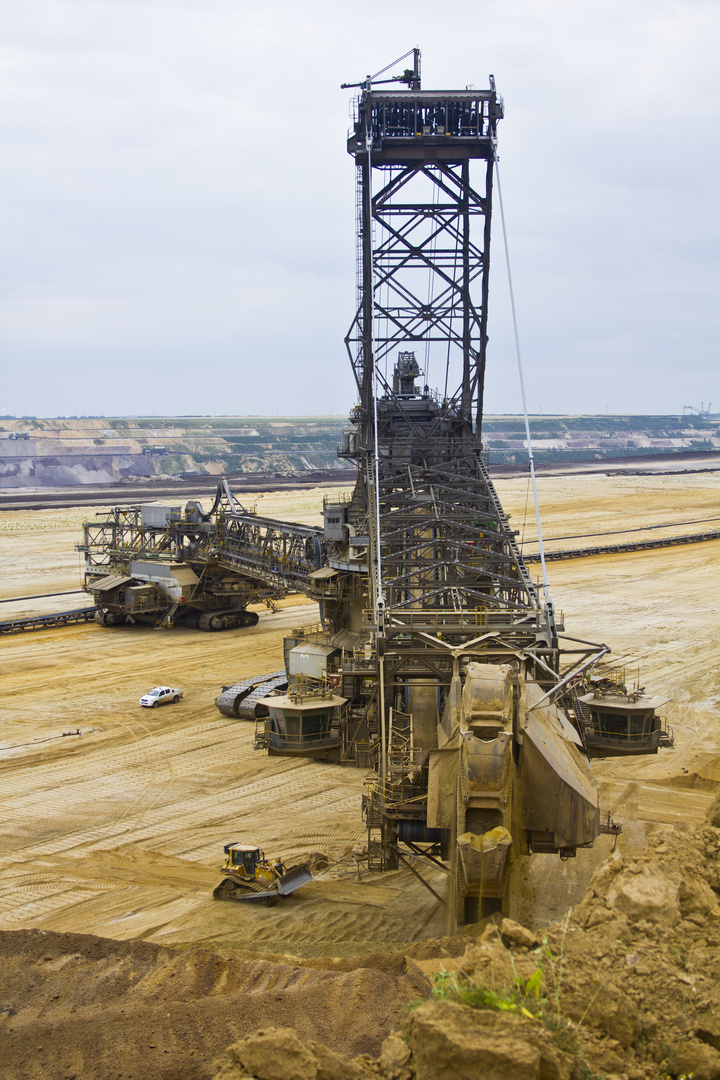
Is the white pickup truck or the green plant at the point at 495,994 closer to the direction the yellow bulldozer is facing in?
the green plant

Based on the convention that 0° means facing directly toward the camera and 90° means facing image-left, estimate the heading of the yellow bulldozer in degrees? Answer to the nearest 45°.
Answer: approximately 315°

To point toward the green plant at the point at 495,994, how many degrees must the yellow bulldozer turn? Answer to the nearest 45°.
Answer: approximately 45° to its right

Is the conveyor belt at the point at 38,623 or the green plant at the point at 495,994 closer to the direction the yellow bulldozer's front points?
the green plant

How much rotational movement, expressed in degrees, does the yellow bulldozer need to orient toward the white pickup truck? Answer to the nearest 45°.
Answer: approximately 135° to its left

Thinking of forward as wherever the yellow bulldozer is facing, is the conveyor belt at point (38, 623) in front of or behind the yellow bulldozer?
behind
